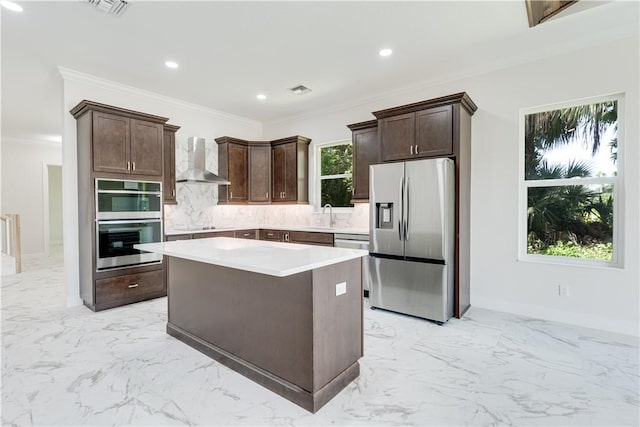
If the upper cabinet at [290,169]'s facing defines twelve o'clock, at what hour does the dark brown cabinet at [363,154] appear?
The dark brown cabinet is roughly at 9 o'clock from the upper cabinet.

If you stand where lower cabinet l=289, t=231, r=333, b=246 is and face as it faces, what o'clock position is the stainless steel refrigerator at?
The stainless steel refrigerator is roughly at 9 o'clock from the lower cabinet.

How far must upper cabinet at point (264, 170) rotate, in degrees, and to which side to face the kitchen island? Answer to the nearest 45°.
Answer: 0° — it already faces it

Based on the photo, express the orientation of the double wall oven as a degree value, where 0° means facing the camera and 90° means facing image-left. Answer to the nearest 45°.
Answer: approximately 315°

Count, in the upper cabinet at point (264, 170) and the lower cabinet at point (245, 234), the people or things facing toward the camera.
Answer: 2

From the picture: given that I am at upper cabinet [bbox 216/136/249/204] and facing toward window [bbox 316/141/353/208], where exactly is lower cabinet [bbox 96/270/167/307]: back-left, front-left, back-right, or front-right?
back-right

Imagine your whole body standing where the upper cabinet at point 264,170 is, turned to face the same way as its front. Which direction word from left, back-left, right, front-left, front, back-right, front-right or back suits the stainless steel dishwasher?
front-left

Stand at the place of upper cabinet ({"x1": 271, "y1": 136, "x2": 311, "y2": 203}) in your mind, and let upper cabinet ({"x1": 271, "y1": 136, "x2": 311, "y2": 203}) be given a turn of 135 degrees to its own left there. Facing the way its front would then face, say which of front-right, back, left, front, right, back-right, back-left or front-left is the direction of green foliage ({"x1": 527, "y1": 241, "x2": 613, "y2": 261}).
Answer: front-right

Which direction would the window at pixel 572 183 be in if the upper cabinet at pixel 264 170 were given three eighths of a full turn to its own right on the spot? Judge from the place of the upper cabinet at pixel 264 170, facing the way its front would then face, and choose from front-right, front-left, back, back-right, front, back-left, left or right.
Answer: back

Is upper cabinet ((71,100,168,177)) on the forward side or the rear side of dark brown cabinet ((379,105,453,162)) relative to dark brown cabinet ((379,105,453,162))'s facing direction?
on the forward side

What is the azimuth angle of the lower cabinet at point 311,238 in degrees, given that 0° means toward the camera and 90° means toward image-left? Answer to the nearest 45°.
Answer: approximately 45°

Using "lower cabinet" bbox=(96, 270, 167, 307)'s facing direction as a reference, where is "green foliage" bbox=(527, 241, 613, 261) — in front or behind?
in front
